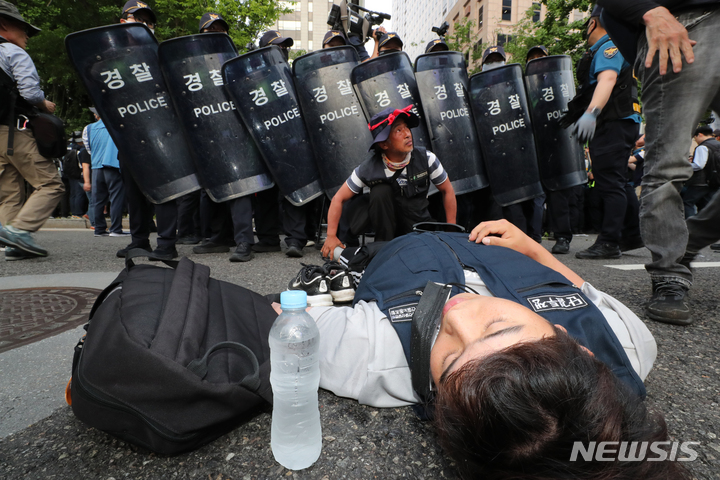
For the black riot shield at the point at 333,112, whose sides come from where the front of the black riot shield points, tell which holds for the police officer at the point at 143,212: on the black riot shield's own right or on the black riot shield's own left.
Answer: on the black riot shield's own right

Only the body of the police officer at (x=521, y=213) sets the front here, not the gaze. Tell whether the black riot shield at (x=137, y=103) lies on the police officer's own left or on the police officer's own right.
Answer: on the police officer's own right

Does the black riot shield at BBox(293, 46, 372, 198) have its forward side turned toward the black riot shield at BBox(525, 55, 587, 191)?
no

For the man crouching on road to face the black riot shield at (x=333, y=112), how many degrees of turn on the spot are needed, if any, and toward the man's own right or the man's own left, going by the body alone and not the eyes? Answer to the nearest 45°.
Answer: approximately 135° to the man's own right

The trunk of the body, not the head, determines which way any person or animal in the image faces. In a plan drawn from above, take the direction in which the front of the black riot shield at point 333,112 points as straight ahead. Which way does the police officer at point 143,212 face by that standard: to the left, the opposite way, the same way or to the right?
the same way

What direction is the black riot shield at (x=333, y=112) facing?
toward the camera

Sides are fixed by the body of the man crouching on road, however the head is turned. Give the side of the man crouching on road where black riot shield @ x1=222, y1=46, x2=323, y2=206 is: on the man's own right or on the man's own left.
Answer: on the man's own right

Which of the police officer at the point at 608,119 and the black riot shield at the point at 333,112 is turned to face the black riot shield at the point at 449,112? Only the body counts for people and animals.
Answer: the police officer

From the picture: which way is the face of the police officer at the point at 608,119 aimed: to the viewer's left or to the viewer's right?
to the viewer's left

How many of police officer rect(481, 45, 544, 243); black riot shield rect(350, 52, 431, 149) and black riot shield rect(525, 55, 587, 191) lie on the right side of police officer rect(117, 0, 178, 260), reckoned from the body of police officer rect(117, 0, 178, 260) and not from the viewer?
0

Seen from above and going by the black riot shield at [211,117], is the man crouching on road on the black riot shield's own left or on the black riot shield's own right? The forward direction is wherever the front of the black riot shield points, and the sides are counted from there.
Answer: on the black riot shield's own left

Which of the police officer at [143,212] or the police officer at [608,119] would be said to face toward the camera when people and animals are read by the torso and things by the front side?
the police officer at [143,212]

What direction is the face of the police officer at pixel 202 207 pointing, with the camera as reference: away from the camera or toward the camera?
toward the camera

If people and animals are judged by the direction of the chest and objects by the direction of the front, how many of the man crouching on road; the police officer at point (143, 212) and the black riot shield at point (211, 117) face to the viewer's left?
0

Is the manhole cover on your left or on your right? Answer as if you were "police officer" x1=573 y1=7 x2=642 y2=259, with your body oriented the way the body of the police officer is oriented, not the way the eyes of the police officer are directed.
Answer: on your left

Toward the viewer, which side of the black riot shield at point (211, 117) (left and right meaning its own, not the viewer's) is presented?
front

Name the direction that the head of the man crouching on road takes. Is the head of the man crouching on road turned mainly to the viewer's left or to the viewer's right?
to the viewer's right

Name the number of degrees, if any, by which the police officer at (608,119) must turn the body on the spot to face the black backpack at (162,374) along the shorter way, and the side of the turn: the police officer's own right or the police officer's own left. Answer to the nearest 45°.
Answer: approximately 90° to the police officer's own left

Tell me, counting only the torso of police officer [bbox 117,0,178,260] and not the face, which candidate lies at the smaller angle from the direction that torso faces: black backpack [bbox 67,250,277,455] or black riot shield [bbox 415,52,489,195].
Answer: the black backpack
